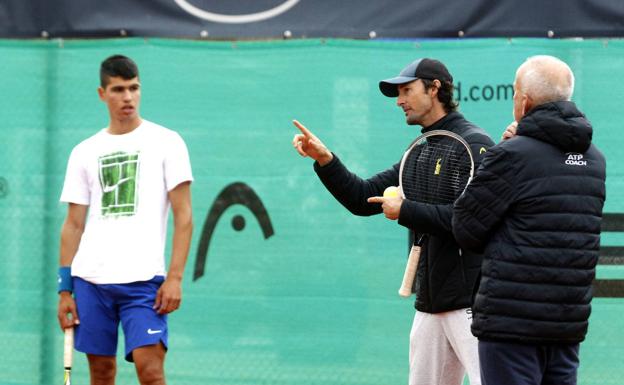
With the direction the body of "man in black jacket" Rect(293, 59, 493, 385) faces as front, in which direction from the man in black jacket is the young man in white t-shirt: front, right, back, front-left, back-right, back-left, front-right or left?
front-right

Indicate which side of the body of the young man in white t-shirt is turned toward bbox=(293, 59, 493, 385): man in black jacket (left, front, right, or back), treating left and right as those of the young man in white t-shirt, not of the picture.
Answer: left

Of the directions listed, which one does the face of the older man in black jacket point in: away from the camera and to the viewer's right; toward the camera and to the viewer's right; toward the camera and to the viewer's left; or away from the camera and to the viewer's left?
away from the camera and to the viewer's left

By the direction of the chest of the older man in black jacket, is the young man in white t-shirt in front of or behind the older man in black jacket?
in front

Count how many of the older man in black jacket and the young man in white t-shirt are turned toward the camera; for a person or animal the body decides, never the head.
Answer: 1

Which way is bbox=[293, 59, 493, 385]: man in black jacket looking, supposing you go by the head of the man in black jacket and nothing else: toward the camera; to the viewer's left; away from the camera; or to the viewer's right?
to the viewer's left

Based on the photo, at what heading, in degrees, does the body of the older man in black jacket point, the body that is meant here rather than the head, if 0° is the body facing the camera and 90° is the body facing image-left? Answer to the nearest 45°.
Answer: approximately 135°

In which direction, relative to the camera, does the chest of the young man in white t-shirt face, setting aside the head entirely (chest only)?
toward the camera

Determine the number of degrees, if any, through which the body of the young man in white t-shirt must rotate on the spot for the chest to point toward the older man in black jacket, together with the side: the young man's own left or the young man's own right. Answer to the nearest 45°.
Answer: approximately 45° to the young man's own left

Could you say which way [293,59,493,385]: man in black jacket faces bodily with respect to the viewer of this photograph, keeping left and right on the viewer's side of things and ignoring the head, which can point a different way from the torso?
facing the viewer and to the left of the viewer

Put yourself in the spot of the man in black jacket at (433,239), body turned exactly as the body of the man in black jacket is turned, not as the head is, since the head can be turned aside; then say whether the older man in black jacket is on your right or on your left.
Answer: on your left

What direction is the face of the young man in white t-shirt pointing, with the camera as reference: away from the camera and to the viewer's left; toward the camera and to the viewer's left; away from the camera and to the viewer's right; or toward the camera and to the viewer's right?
toward the camera and to the viewer's right
